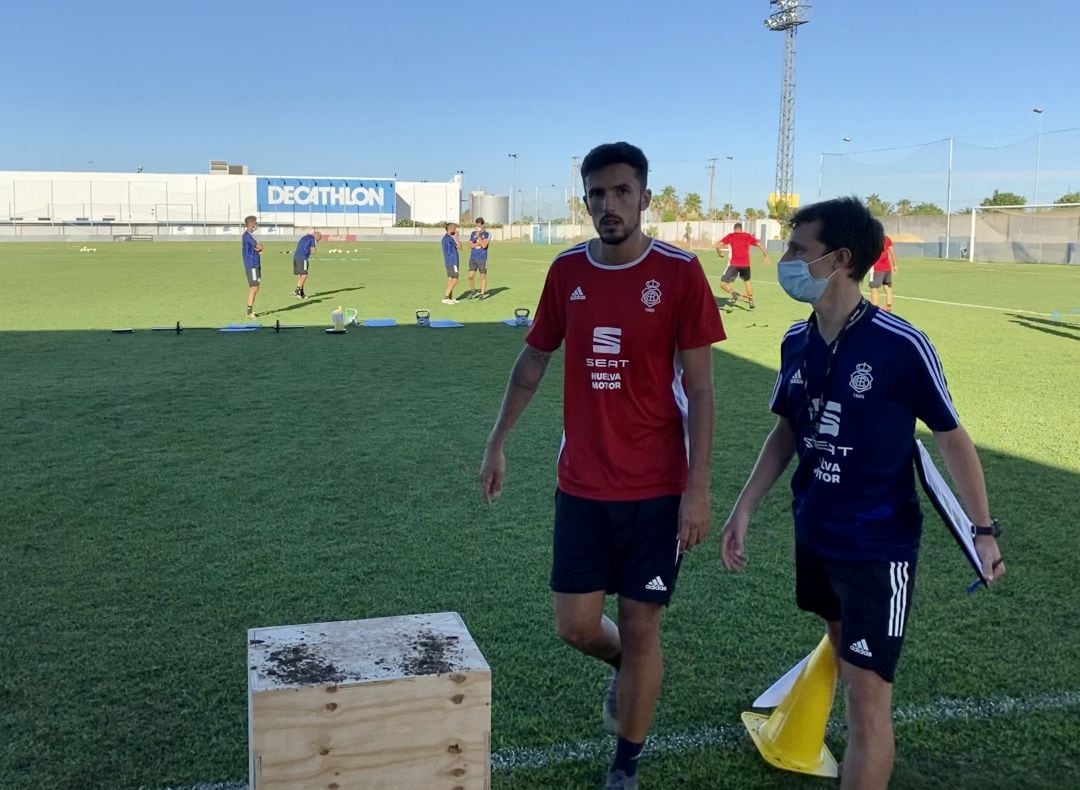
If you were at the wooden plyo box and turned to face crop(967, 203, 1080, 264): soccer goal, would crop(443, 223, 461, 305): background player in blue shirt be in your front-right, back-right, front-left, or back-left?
front-left

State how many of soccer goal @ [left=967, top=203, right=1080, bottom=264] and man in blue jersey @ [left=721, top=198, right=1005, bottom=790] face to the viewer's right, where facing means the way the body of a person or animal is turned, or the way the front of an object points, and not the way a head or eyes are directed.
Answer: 0

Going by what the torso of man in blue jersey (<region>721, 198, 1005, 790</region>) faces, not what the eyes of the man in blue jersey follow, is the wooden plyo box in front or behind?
in front

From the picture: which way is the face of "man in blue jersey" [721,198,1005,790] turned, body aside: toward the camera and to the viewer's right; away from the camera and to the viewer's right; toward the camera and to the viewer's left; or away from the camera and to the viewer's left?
toward the camera and to the viewer's left

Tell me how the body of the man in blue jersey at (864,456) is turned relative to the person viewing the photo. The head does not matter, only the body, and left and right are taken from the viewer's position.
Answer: facing the viewer and to the left of the viewer

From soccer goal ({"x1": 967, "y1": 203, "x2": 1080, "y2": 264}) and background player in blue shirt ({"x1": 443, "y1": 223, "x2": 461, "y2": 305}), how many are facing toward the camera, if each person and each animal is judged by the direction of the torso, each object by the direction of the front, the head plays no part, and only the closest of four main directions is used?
1

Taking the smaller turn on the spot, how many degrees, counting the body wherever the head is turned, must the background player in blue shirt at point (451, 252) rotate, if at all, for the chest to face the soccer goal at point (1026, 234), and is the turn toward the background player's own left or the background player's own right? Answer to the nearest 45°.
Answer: approximately 45° to the background player's own left

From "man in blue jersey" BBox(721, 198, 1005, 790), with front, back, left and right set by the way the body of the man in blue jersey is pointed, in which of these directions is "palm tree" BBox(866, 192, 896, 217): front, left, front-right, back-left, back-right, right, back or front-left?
back-right
